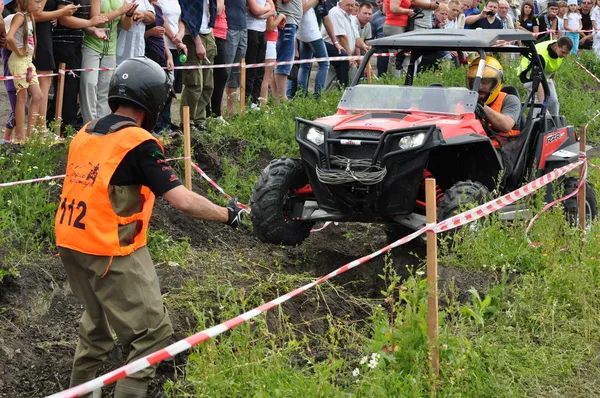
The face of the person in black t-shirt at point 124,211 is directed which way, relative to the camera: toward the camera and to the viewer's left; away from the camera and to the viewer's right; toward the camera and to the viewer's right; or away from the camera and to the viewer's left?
away from the camera and to the viewer's right

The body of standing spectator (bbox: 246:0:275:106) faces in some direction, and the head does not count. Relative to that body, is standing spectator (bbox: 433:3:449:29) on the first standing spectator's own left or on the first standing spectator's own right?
on the first standing spectator's own left

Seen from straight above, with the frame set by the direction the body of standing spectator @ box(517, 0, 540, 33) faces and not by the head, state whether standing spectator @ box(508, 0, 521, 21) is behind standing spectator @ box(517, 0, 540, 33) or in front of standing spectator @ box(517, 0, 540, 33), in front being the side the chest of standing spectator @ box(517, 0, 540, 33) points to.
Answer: behind

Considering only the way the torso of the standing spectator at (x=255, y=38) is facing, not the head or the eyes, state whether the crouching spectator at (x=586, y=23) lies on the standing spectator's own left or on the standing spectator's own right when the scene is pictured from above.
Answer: on the standing spectator's own left

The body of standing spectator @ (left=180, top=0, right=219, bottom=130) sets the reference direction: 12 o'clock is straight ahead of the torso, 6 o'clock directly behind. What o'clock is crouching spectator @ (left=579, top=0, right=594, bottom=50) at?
crouching spectator @ (left=579, top=0, right=594, bottom=50) is roughly at 9 o'clock from standing spectator @ (left=180, top=0, right=219, bottom=130).

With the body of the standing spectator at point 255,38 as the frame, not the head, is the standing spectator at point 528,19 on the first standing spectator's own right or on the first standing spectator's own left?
on the first standing spectator's own left
